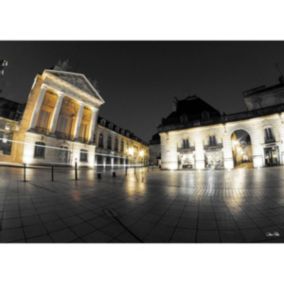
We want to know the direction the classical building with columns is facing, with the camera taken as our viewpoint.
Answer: facing the viewer and to the right of the viewer

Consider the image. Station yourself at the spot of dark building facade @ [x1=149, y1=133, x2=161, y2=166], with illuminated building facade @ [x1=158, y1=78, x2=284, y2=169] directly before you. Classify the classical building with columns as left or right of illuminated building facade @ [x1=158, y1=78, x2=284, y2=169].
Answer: right

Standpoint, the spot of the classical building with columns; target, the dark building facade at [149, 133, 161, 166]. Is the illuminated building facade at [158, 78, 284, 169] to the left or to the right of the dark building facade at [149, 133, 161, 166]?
right

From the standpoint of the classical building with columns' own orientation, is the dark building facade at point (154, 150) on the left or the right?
on its left

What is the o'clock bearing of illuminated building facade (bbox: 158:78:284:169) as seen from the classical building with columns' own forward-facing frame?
The illuminated building facade is roughly at 11 o'clock from the classical building with columns.
